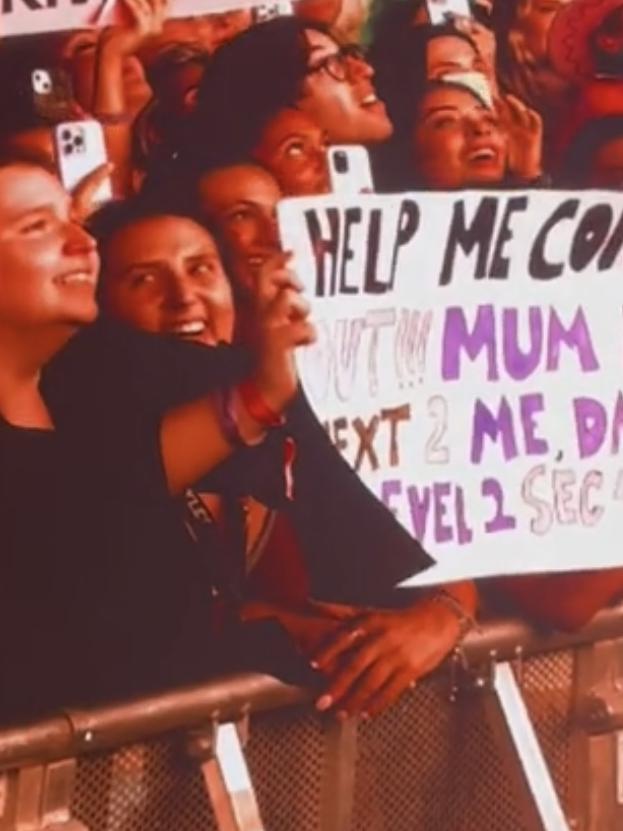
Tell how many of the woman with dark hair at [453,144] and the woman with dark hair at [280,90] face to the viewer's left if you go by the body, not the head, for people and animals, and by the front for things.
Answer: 0

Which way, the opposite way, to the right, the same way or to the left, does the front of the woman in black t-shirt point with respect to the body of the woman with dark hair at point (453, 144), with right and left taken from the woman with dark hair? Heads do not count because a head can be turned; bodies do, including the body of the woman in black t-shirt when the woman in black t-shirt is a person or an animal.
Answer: the same way

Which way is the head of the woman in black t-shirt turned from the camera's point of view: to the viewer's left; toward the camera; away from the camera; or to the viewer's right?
to the viewer's right

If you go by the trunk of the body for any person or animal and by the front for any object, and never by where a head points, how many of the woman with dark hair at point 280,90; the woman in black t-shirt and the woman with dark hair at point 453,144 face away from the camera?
0

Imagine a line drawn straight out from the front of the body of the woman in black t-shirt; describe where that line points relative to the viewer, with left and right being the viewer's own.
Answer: facing the viewer and to the right of the viewer

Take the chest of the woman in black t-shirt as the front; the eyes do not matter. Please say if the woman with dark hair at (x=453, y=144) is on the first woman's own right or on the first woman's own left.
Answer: on the first woman's own left

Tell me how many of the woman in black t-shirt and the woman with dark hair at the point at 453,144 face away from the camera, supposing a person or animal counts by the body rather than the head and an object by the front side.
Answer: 0
